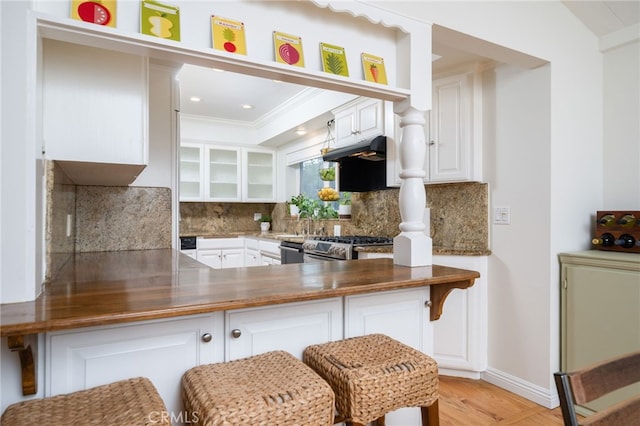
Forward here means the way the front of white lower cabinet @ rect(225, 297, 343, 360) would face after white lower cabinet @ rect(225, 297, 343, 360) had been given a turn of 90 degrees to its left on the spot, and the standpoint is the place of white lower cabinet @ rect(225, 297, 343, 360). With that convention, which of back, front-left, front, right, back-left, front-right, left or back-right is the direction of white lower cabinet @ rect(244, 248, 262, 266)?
front-left

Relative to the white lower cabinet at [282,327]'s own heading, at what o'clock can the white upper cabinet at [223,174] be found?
The white upper cabinet is roughly at 7 o'clock from the white lower cabinet.

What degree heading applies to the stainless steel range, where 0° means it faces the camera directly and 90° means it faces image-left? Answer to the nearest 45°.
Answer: approximately 45°

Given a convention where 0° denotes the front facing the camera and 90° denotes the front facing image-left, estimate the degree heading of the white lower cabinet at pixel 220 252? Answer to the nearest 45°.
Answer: approximately 0°

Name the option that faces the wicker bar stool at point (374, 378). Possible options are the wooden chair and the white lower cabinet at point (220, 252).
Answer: the white lower cabinet

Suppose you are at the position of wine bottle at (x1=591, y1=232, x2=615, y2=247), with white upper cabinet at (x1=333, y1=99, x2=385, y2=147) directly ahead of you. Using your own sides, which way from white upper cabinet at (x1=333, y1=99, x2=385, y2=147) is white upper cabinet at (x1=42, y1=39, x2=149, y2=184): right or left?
left

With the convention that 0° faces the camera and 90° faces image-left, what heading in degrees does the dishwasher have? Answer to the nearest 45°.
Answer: approximately 45°

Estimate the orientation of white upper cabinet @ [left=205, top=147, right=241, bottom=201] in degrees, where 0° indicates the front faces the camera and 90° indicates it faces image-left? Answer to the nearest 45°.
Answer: approximately 0°

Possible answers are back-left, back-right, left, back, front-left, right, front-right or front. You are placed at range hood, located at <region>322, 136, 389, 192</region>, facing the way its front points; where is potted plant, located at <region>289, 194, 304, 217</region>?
right

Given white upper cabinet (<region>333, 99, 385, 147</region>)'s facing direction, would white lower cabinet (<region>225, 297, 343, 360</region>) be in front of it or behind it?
in front
